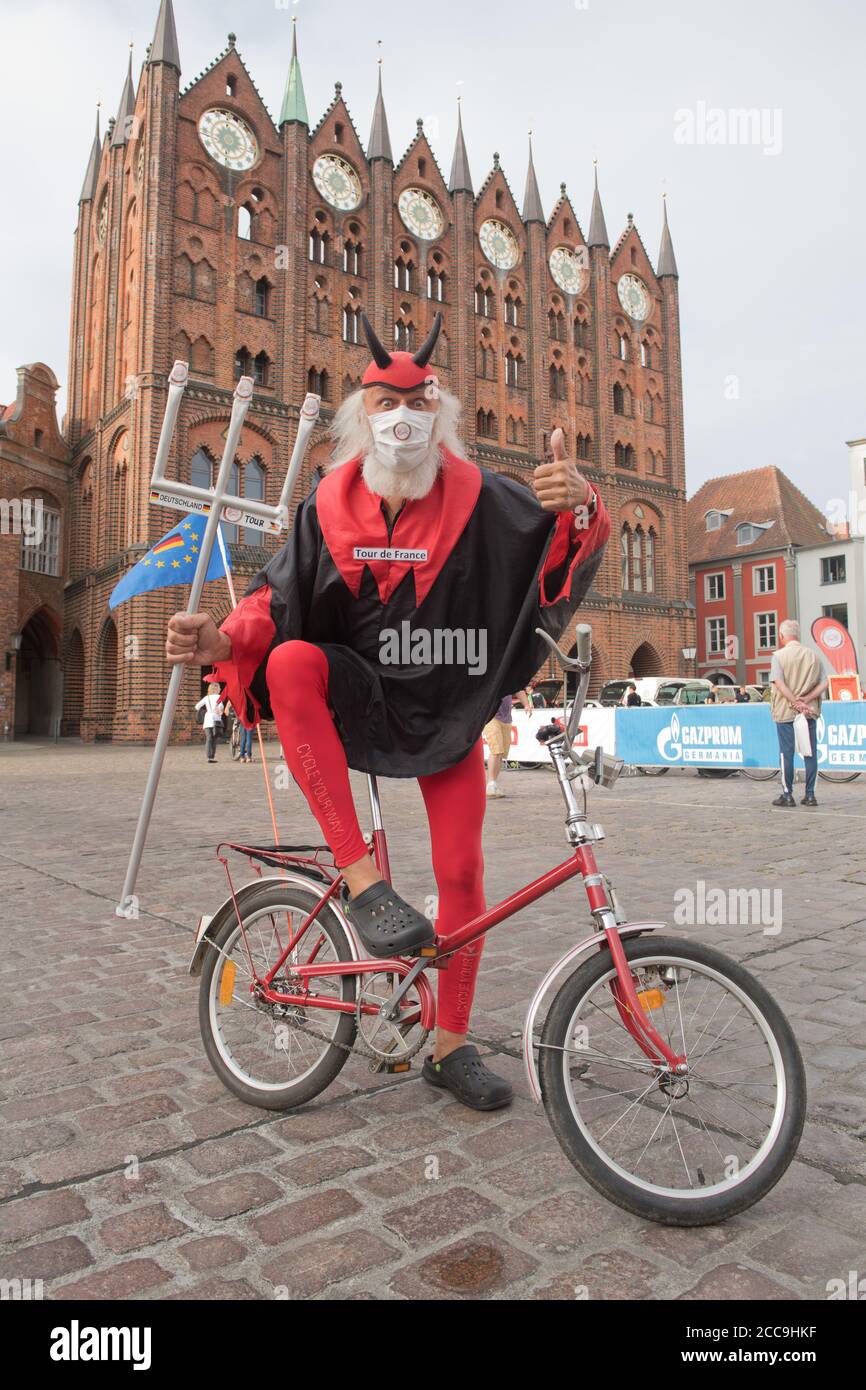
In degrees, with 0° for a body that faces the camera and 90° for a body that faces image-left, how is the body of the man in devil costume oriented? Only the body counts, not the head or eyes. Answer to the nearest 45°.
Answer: approximately 0°

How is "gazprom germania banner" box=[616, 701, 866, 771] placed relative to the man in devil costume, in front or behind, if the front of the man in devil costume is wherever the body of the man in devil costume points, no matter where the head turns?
behind

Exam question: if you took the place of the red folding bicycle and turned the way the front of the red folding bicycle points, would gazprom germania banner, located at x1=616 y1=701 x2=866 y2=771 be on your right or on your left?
on your left

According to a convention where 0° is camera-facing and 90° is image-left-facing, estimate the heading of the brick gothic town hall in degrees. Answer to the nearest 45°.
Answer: approximately 315°

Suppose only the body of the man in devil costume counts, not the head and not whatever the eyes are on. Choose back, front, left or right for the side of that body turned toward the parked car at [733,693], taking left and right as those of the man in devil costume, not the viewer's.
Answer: back

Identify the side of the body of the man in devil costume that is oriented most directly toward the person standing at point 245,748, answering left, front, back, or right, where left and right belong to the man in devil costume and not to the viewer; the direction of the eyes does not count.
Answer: back

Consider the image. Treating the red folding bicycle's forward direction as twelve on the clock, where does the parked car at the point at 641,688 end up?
The parked car is roughly at 8 o'clock from the red folding bicycle.

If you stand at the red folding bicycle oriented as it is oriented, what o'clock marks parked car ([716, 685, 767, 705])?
The parked car is roughly at 8 o'clock from the red folding bicycle.

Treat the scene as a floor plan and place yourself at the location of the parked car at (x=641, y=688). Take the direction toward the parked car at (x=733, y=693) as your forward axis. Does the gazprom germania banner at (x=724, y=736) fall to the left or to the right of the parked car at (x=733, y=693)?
right

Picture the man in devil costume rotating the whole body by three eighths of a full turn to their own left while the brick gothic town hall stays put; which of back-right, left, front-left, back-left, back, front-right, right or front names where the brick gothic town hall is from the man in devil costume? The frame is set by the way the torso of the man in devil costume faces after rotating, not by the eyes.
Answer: front-left

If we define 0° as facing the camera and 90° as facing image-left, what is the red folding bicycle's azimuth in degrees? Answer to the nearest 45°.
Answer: approximately 315°

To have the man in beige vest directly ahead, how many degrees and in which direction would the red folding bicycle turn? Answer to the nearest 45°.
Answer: approximately 135° to its left
